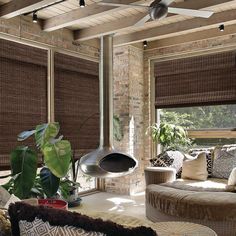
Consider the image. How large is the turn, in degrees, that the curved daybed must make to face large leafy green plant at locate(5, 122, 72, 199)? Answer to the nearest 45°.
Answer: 0° — it already faces it

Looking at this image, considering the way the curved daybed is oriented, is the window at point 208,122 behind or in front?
behind

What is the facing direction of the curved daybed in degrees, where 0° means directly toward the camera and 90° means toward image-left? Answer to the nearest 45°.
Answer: approximately 45°

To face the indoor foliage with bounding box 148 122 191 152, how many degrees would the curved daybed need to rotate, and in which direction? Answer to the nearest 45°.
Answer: approximately 135° to its right

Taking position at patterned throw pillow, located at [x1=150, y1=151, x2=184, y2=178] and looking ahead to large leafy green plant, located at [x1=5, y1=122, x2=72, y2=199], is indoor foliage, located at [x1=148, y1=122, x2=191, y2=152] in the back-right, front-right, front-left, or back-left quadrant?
back-right

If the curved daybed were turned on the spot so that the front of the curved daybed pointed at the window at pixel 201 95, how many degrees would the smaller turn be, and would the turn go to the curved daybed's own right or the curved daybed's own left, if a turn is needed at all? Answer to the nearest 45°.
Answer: approximately 135° to the curved daybed's own right
